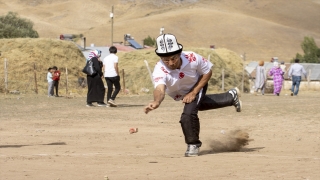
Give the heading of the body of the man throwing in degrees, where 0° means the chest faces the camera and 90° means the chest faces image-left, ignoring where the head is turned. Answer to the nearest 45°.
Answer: approximately 45°

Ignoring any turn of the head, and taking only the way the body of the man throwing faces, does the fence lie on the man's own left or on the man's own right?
on the man's own right

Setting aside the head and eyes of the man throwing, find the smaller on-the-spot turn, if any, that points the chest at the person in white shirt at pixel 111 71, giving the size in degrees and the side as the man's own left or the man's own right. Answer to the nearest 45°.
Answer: approximately 135° to the man's own right

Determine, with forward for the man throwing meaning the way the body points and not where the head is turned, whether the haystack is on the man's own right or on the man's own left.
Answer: on the man's own right

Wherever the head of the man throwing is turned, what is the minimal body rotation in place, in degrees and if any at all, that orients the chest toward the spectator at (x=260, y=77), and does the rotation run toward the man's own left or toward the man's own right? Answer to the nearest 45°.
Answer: approximately 135° to the man's own right

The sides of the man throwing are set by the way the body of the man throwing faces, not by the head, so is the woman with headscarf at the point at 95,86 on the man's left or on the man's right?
on the man's right
